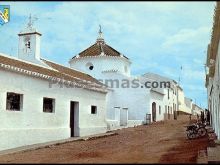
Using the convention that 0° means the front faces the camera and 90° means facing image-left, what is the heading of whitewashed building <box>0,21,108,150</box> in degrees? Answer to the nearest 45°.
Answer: approximately 315°

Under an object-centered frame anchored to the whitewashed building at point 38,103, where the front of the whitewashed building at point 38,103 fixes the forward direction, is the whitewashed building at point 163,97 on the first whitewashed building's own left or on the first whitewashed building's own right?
on the first whitewashed building's own left

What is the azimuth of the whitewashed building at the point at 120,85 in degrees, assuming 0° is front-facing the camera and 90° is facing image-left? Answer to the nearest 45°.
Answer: approximately 315°

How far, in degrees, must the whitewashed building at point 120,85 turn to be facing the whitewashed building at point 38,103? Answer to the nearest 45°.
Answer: approximately 45° to its right

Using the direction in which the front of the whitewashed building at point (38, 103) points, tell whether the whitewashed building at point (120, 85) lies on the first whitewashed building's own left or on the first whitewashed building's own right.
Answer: on the first whitewashed building's own left
